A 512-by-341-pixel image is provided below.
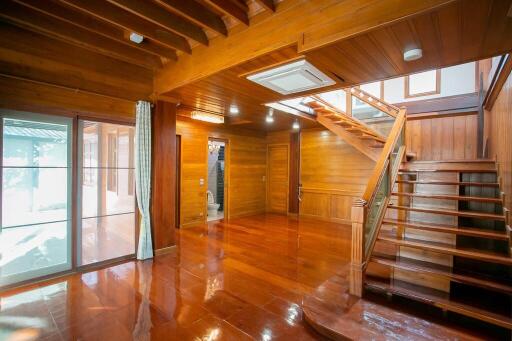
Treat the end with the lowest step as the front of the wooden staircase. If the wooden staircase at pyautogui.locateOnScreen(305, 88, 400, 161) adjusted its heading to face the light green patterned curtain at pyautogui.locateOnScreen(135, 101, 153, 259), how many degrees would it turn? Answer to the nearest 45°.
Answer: approximately 135° to its right

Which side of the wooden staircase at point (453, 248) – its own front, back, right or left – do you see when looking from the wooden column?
right

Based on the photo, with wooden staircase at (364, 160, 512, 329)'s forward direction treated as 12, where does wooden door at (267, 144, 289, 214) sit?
The wooden door is roughly at 4 o'clock from the wooden staircase.

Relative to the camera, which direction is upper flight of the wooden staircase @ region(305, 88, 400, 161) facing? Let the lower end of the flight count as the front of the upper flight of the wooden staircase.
to the viewer's right

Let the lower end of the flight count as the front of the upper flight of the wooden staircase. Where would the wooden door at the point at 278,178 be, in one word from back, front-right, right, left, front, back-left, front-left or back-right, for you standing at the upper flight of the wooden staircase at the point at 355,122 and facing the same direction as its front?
back-left

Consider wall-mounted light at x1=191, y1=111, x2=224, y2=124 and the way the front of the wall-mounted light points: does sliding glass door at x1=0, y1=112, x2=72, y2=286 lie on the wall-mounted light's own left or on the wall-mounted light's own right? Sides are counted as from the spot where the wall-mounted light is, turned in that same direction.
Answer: on the wall-mounted light's own right

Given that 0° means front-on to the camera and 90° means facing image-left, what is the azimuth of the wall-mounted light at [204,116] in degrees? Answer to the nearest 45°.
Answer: approximately 315°

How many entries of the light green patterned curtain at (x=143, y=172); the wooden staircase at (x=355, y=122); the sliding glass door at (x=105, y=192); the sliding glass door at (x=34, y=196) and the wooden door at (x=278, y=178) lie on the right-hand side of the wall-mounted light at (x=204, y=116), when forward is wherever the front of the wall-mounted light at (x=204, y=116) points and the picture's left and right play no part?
3

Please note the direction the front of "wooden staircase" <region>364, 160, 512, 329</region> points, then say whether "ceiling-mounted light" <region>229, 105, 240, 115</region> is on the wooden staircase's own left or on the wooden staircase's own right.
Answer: on the wooden staircase's own right

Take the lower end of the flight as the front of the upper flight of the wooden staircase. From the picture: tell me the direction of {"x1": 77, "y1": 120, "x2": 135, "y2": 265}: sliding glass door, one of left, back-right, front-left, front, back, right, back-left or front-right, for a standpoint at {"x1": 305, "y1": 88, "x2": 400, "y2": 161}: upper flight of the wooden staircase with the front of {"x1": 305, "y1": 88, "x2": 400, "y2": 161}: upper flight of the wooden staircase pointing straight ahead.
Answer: back-right

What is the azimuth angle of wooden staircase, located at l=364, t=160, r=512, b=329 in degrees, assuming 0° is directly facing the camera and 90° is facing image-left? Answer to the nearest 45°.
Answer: approximately 0°
